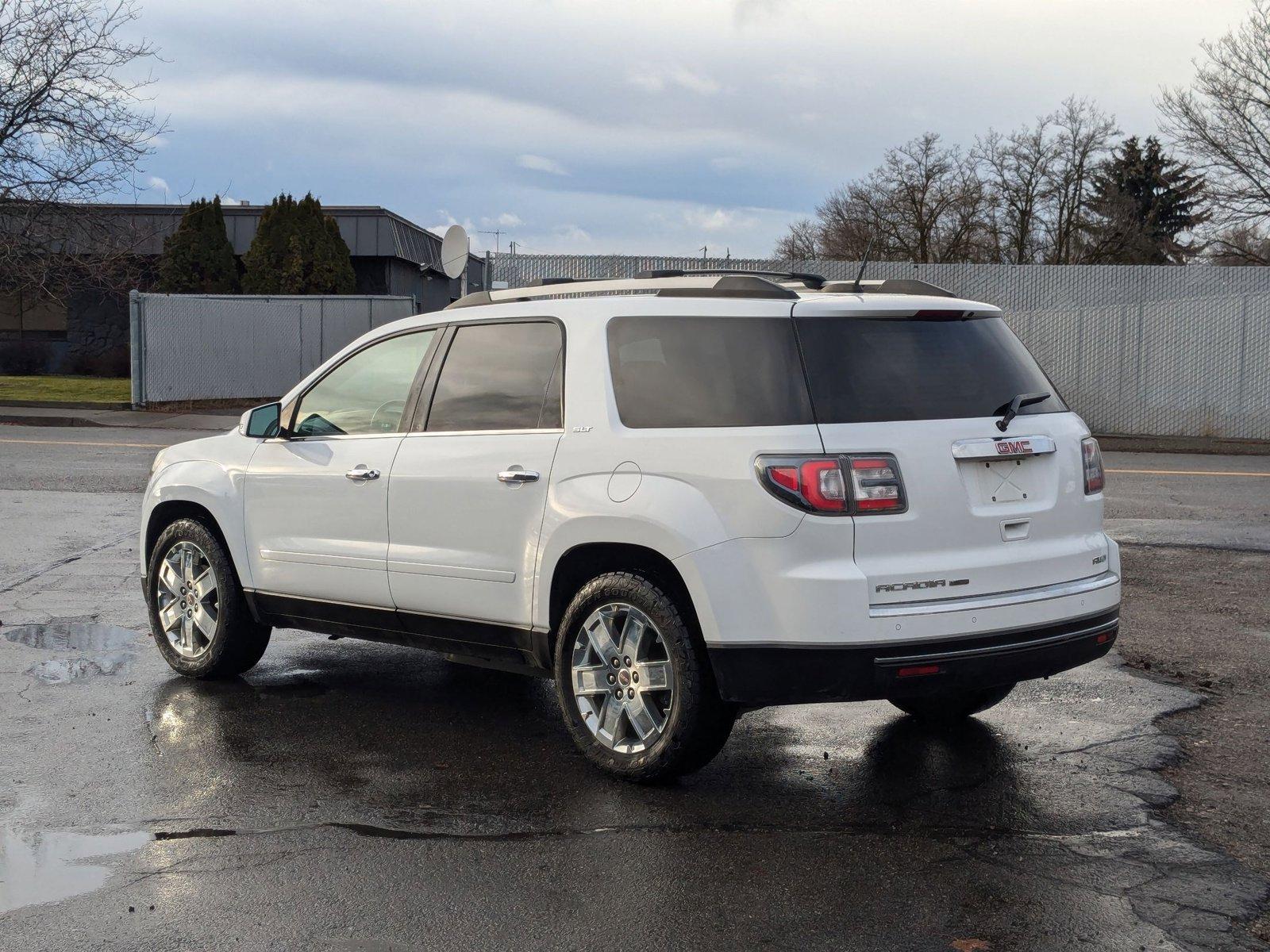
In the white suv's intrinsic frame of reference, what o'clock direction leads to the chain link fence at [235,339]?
The chain link fence is roughly at 1 o'clock from the white suv.

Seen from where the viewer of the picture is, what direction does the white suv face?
facing away from the viewer and to the left of the viewer

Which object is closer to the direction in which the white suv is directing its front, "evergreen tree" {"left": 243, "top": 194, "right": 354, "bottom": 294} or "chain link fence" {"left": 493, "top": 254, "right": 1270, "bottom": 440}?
the evergreen tree

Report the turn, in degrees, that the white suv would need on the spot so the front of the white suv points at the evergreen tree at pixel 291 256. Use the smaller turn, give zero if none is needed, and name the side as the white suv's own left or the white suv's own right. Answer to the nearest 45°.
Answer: approximately 45° to the white suv's own right

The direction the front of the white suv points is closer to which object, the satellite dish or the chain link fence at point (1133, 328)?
the satellite dish
